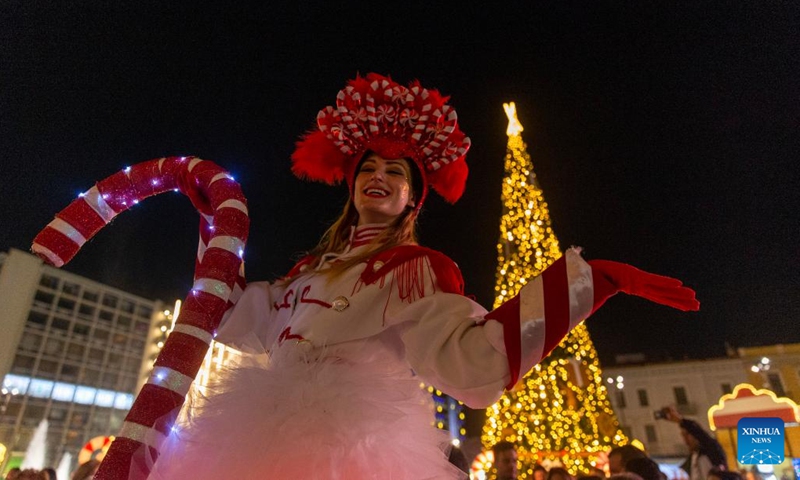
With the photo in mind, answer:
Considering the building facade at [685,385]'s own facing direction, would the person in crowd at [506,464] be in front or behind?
in front

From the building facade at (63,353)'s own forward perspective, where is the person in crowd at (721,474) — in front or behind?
in front

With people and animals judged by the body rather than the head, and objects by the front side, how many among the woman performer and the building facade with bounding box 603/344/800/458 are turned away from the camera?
0

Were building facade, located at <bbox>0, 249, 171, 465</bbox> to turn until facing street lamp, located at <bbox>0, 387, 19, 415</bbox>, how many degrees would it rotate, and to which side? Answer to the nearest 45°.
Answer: approximately 90° to its right

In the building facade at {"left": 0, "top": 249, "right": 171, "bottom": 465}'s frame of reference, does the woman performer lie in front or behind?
in front

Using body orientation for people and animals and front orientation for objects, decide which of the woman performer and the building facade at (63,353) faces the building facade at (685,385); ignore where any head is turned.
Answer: the building facade at (63,353)

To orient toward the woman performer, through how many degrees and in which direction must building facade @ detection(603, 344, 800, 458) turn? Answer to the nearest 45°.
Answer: approximately 45° to its left

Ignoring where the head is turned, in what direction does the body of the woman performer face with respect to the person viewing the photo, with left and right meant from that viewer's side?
facing the viewer and to the left of the viewer

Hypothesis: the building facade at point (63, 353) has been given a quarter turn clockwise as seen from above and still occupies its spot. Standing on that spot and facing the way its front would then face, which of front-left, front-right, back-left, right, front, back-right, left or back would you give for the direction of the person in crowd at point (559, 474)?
front-left

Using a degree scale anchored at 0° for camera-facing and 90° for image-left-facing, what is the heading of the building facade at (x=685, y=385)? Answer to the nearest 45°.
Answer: approximately 45°

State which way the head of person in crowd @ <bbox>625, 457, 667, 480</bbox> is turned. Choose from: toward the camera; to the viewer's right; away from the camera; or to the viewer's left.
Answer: away from the camera

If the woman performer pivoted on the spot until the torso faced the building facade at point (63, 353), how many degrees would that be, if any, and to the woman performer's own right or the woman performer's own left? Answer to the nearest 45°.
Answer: approximately 90° to the woman performer's own right

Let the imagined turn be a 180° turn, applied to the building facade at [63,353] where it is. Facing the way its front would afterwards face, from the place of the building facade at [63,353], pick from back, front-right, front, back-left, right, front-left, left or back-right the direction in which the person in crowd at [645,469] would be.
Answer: back-left

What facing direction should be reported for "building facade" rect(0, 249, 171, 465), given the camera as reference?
facing the viewer and to the right of the viewer
